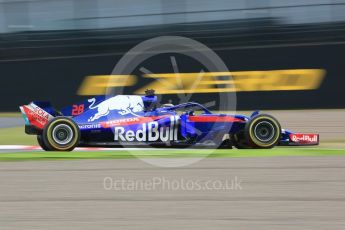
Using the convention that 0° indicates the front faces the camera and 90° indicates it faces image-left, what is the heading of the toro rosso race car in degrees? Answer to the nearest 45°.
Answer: approximately 270°
